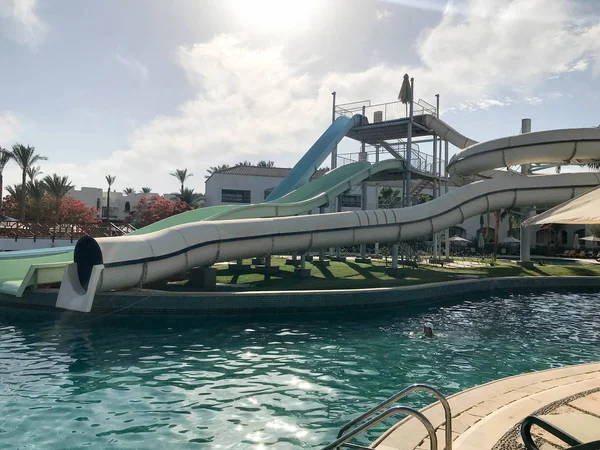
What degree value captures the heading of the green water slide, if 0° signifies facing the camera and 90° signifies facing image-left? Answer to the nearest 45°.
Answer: approximately 45°

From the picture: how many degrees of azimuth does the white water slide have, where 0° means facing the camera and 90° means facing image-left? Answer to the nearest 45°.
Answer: approximately 45°

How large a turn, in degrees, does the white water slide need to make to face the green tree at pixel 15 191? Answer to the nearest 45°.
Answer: approximately 90° to its right

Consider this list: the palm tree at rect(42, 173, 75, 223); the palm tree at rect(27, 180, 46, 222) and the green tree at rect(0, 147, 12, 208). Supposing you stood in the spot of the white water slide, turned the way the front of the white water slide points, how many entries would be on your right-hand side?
3

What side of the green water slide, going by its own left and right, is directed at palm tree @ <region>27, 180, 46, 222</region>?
right

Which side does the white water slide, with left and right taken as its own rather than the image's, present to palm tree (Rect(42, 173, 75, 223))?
right

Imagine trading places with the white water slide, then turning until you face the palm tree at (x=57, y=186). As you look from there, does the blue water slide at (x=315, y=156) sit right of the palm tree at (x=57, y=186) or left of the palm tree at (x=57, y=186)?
right

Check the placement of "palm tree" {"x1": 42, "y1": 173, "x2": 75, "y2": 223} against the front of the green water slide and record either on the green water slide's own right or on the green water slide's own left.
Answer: on the green water slide's own right
